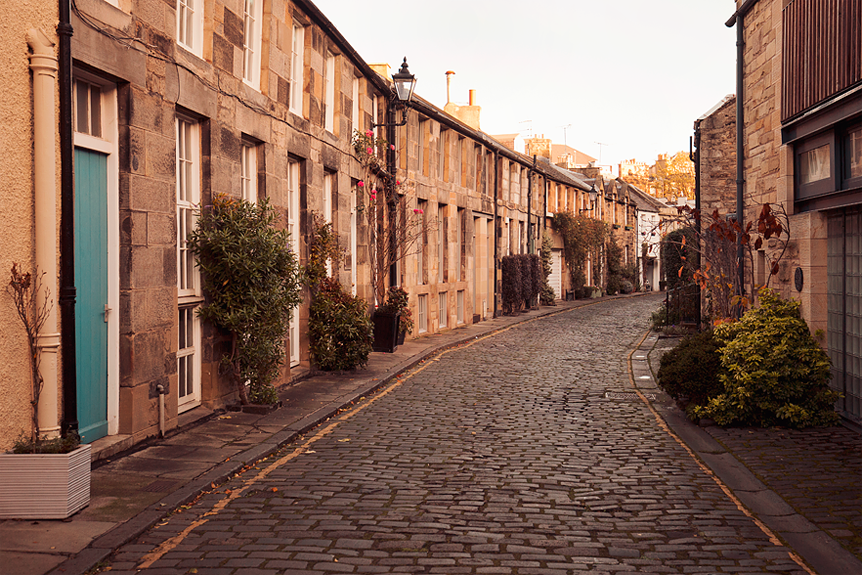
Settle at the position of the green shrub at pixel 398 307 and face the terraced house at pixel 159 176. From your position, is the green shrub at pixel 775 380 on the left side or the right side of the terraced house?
left

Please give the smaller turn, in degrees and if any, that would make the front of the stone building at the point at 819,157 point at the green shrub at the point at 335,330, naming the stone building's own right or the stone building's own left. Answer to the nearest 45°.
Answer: approximately 45° to the stone building's own right

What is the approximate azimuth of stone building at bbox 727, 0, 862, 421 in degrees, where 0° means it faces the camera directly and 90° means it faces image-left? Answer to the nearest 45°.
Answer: approximately 45°

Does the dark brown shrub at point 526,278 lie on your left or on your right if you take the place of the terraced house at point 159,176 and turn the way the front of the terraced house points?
on your left

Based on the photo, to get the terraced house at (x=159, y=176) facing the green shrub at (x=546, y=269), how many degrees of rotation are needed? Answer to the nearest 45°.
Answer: approximately 90° to its left

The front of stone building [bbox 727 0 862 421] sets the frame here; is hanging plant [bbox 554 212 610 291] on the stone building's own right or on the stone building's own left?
on the stone building's own right

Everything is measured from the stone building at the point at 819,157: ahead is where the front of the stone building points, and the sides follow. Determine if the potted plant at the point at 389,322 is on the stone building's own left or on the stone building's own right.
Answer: on the stone building's own right

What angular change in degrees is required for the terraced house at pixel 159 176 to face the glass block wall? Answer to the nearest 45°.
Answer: approximately 45° to its left

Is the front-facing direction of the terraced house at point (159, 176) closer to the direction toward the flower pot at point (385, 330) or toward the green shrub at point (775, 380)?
the green shrub

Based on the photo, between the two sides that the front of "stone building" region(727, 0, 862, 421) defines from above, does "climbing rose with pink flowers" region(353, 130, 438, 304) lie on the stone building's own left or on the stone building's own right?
on the stone building's own right

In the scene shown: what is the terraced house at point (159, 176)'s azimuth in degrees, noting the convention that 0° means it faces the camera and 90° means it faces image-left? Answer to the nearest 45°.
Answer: approximately 315°
